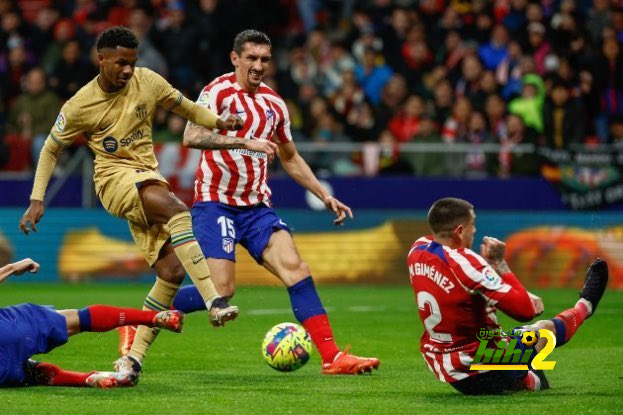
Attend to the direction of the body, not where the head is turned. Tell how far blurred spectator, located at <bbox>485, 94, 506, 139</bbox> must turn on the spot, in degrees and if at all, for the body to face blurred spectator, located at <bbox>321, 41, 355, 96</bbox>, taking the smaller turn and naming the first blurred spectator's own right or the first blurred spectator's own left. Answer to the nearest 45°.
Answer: approximately 135° to the first blurred spectator's own right

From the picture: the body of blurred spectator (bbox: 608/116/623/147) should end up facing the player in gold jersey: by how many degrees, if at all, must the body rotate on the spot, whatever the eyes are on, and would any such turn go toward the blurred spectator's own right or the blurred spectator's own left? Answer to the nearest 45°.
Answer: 0° — they already face them

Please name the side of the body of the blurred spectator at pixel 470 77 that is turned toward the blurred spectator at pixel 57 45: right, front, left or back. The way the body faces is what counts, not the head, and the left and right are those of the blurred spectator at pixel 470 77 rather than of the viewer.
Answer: right

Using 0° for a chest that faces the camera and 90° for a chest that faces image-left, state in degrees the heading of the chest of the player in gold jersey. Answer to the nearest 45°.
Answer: approximately 315°

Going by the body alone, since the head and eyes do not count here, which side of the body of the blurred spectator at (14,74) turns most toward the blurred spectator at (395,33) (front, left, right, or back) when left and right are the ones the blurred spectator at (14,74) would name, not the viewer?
left

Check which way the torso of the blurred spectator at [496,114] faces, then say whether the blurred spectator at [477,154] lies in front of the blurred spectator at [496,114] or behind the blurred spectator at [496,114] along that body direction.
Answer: in front

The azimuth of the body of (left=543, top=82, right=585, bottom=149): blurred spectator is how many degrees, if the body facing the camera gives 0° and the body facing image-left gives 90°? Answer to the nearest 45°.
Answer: approximately 0°

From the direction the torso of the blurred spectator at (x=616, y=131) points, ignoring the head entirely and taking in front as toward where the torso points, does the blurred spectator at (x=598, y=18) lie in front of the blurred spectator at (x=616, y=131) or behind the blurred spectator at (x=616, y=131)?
behind

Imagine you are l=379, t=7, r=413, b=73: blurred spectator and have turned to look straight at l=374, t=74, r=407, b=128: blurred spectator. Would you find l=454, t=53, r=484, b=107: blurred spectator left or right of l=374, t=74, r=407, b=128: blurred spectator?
left

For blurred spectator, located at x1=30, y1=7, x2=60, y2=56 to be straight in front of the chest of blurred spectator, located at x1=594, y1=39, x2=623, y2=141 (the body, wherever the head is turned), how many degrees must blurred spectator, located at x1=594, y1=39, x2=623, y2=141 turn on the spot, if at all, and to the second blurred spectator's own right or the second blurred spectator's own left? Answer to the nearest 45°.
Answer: approximately 90° to the second blurred spectator's own right

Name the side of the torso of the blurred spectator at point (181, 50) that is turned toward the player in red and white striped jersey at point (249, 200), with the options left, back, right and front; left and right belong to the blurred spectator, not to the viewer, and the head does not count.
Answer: front
